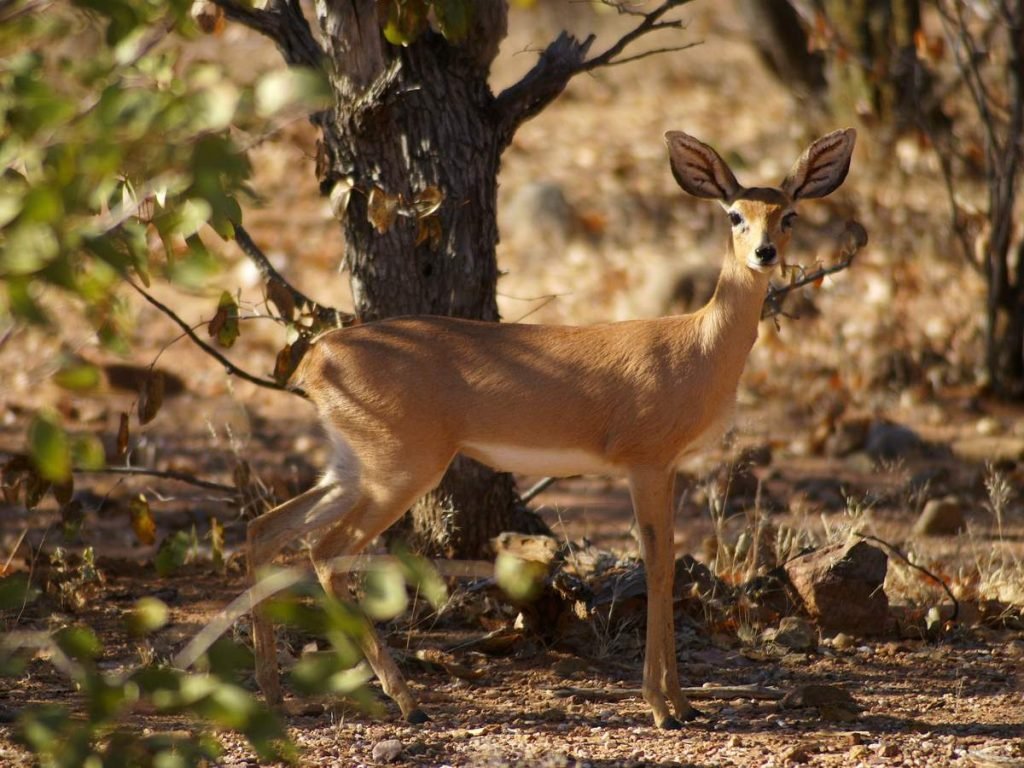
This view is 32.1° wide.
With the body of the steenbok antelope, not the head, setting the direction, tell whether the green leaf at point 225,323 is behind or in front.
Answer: behind

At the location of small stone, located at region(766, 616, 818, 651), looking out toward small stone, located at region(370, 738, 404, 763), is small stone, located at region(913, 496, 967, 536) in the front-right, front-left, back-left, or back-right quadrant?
back-right

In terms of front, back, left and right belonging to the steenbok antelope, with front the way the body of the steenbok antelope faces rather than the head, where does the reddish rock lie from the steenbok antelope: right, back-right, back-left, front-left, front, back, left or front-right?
front-left

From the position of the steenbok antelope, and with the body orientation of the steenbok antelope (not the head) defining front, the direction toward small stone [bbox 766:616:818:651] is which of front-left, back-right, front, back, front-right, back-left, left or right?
front-left

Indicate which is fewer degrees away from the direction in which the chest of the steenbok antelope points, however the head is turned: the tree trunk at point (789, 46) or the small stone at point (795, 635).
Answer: the small stone

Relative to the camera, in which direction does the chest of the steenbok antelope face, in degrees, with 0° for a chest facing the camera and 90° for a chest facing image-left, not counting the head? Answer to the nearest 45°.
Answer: approximately 270°

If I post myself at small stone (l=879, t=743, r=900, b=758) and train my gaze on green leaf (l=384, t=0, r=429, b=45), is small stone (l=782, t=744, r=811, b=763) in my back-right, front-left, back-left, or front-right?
front-left

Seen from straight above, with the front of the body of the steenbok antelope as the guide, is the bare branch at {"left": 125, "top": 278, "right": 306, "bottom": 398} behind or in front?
behind

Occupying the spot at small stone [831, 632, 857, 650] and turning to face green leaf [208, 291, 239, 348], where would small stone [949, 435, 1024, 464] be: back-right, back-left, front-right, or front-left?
back-right
